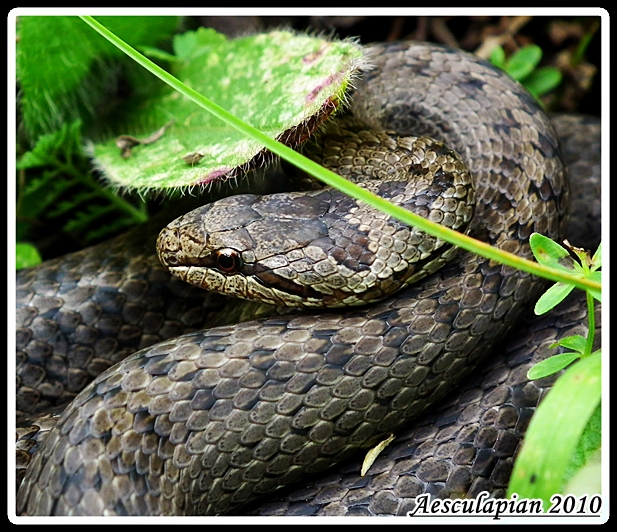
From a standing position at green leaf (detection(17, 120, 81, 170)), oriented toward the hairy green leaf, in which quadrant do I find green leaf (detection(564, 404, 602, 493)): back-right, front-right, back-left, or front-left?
front-right

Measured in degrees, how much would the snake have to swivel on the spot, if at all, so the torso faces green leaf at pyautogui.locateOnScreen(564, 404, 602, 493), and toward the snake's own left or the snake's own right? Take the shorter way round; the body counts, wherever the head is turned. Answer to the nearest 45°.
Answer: approximately 135° to the snake's own left

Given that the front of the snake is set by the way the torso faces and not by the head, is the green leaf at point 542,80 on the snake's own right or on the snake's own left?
on the snake's own right

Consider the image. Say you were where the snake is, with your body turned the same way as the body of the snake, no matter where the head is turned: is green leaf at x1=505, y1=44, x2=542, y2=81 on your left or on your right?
on your right

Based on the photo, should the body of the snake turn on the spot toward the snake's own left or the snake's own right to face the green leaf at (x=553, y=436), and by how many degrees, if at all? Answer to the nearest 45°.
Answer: approximately 135° to the snake's own left

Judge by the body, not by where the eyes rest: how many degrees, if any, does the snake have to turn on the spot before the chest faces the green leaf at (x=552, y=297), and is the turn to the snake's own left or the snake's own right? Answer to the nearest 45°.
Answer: approximately 135° to the snake's own left

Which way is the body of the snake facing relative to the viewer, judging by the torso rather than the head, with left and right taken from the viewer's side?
facing to the left of the viewer
